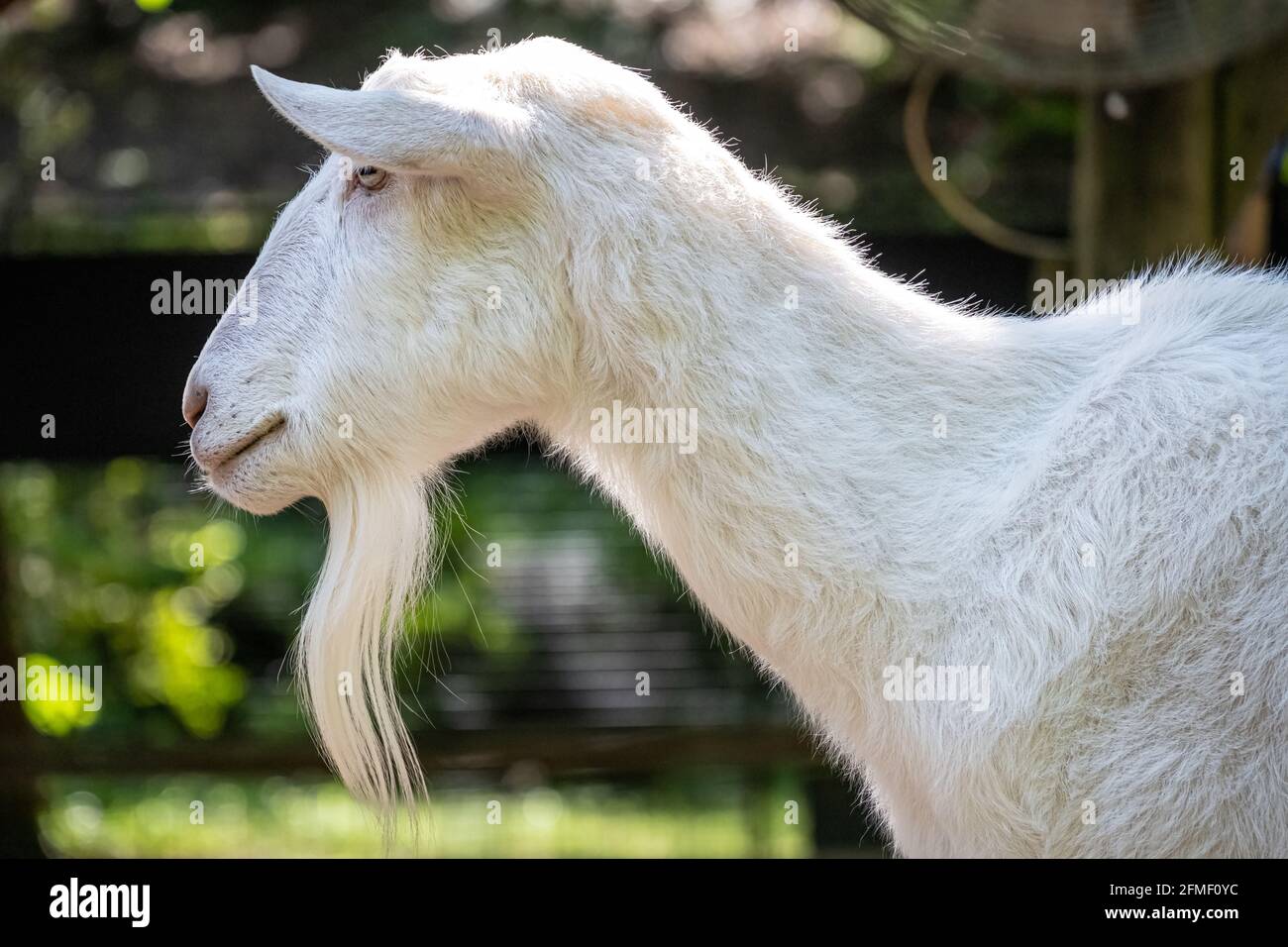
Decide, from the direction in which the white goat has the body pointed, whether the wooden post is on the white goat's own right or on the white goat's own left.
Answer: on the white goat's own right

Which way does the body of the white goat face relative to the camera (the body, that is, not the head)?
to the viewer's left
